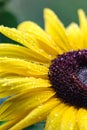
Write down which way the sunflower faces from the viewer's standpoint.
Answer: facing the viewer
